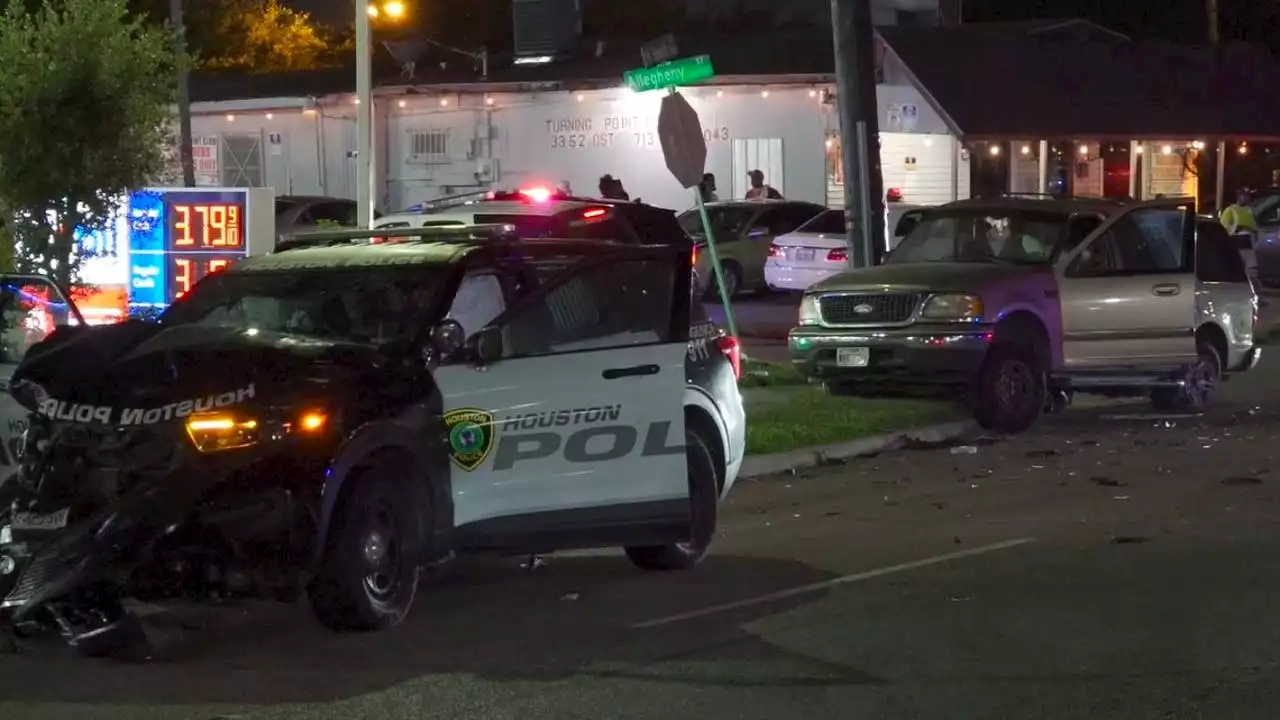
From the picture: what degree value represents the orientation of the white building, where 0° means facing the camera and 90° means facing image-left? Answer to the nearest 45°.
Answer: approximately 0°

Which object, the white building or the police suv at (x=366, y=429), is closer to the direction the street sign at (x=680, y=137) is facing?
the white building

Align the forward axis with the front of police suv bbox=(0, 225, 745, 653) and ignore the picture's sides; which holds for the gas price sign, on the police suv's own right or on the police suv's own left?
on the police suv's own right

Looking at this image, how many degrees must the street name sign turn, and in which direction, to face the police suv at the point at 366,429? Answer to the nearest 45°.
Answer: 0° — it already faces it

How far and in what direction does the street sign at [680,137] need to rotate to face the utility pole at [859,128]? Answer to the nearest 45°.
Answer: approximately 90° to its right

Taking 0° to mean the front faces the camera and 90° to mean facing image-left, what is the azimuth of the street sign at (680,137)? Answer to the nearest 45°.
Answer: approximately 135°

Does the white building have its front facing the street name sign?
yes

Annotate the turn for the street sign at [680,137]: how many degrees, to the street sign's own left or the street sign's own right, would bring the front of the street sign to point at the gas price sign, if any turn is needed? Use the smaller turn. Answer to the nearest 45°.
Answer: approximately 90° to the street sign's own left

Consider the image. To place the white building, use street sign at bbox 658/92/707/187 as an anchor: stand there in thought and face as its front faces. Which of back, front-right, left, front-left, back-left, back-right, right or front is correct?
front-right

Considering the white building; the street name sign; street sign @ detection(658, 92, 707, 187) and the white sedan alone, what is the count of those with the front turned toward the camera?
2

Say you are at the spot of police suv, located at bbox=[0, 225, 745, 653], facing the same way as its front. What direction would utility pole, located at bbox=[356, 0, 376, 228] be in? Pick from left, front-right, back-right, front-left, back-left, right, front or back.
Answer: back-right

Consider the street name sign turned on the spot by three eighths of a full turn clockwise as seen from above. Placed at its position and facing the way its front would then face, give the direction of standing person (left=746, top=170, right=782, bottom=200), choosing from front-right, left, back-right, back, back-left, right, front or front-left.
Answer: front-right
